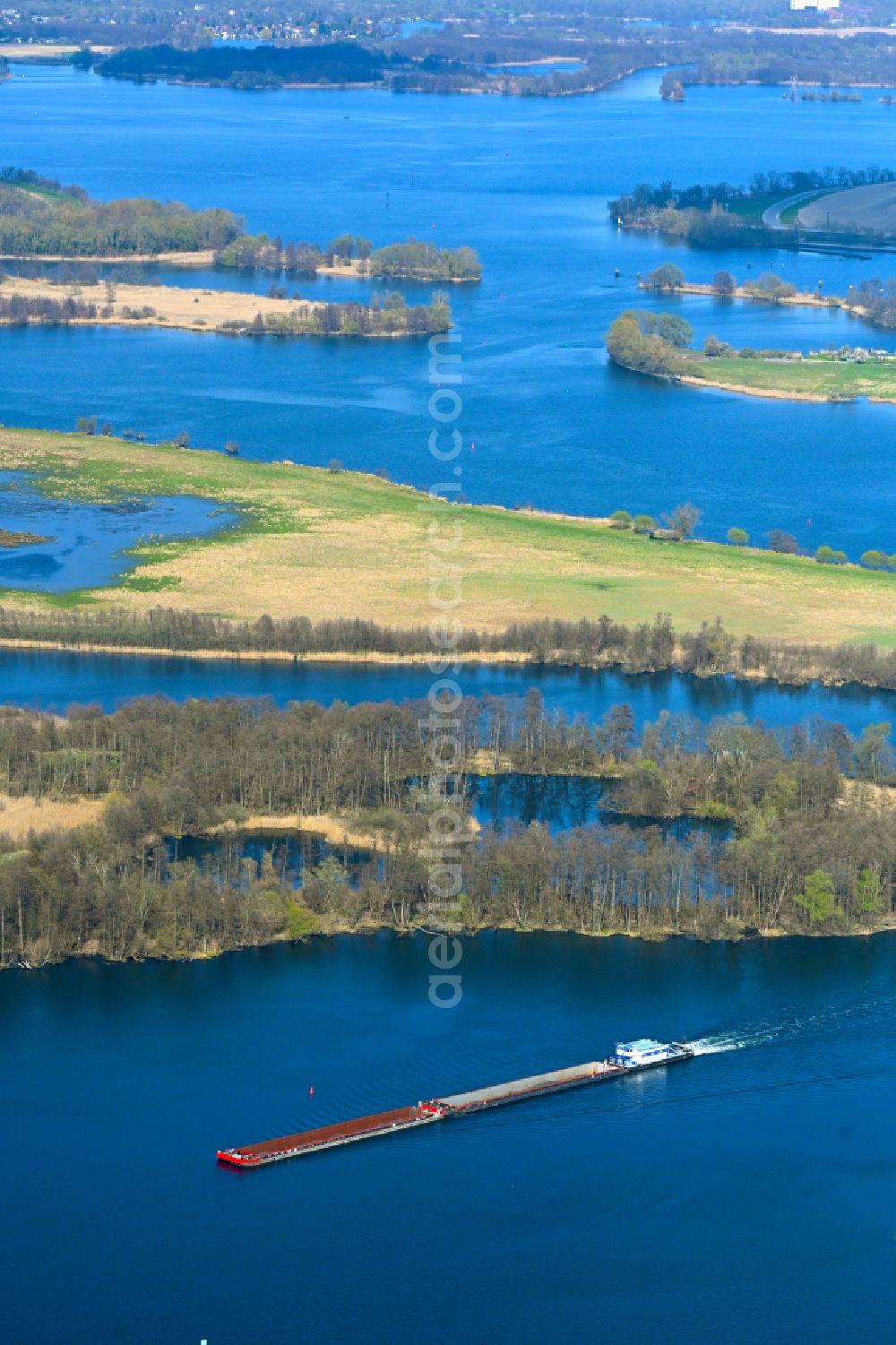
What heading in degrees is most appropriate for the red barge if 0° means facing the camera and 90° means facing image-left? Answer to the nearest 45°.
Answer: approximately 45°

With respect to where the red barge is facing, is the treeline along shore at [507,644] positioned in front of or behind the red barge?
behind
